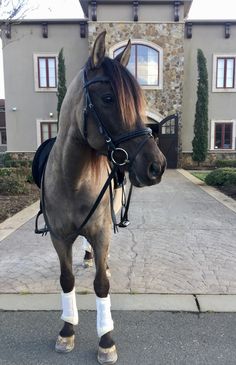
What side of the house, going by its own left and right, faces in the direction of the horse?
front

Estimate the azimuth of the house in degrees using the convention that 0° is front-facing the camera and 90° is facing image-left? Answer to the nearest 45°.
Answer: approximately 0°

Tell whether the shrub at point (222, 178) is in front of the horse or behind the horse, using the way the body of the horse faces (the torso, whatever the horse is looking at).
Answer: behind

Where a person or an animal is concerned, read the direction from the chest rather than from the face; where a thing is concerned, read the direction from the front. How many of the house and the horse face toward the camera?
2

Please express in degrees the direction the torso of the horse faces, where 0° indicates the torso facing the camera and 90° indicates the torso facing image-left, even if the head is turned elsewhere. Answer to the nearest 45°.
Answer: approximately 0°

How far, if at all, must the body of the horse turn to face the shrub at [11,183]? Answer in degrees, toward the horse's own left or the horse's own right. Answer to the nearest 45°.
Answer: approximately 180°

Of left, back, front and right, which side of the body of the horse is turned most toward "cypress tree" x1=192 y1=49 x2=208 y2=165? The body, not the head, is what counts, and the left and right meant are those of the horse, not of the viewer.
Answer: back

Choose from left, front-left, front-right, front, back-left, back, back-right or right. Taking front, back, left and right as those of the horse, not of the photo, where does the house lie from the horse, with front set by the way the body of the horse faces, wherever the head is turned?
back
